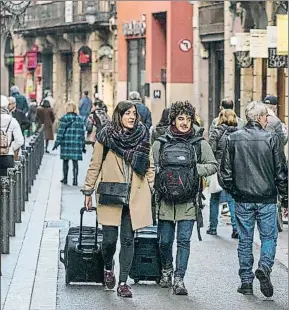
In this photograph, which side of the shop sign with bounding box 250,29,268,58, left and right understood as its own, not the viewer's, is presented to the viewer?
front

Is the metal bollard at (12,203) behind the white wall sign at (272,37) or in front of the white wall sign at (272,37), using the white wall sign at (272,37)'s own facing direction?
in front

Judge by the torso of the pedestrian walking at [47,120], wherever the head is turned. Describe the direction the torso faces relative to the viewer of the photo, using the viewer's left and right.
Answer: facing away from the viewer

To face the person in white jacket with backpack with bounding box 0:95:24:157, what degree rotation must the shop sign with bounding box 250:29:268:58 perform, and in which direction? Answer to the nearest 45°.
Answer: approximately 45° to its right

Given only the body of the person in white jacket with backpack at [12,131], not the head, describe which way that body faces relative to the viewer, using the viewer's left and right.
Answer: facing away from the viewer

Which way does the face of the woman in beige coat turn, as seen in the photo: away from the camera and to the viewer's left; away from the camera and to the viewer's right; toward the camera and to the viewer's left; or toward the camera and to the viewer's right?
toward the camera and to the viewer's right
